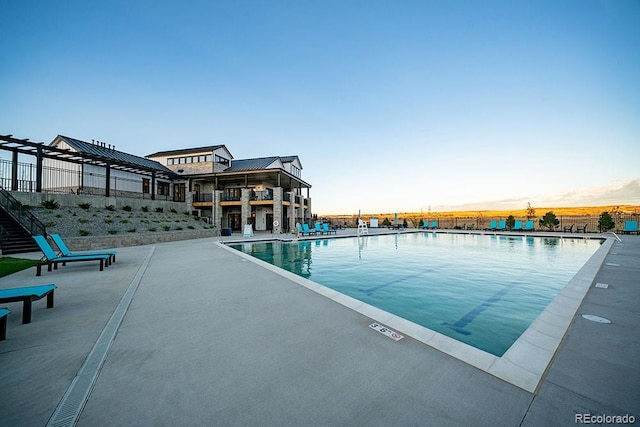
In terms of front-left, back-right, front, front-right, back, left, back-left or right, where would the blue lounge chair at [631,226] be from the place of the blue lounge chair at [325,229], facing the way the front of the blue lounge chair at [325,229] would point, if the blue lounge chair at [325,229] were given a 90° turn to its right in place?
back-left

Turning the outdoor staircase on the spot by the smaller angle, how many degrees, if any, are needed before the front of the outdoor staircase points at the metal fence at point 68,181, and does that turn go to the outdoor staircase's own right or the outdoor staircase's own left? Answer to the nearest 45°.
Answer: approximately 135° to the outdoor staircase's own left

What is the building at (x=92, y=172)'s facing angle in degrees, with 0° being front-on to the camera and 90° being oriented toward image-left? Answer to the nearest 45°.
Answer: approximately 315°

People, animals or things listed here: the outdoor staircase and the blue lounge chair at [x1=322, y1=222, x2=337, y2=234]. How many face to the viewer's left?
0

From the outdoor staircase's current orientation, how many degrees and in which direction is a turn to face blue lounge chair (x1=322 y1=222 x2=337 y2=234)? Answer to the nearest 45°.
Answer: approximately 45° to its left

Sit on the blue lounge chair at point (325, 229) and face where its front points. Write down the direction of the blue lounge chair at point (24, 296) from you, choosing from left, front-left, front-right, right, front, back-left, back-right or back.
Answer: front-right

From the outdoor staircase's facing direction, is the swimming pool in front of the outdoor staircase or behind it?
in front
